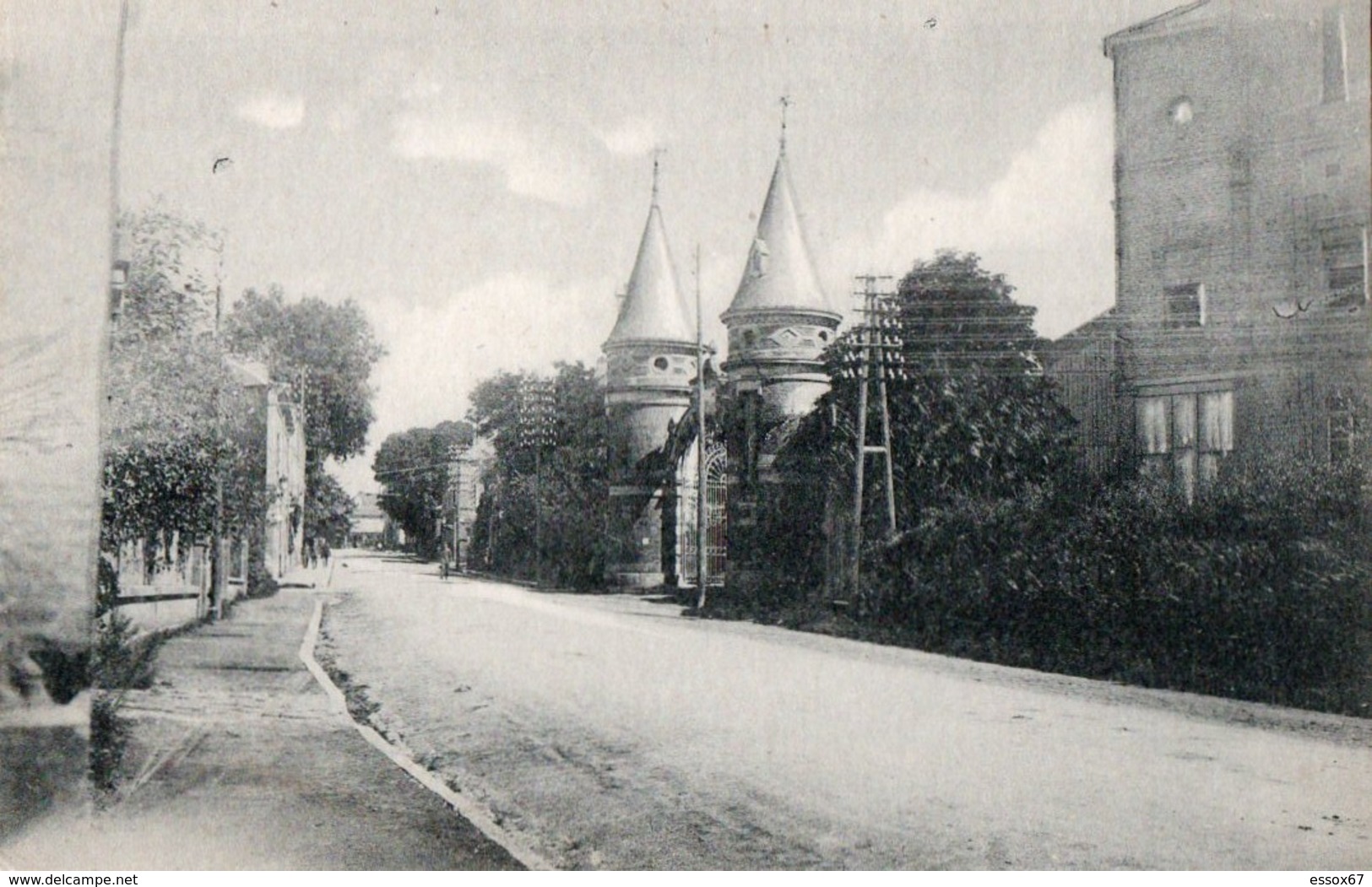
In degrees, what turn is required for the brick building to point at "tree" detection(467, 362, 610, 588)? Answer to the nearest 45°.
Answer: approximately 90° to its right

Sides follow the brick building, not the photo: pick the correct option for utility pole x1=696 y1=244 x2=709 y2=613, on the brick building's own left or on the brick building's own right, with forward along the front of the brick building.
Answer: on the brick building's own right

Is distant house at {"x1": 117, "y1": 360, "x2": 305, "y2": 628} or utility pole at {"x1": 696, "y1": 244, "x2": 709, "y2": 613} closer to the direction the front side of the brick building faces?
the distant house

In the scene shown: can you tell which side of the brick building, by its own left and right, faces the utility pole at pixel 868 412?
right

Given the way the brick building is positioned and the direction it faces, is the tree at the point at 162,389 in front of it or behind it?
in front

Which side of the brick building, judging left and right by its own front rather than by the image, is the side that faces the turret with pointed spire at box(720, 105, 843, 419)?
right

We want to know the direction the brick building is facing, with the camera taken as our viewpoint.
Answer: facing the viewer and to the left of the viewer

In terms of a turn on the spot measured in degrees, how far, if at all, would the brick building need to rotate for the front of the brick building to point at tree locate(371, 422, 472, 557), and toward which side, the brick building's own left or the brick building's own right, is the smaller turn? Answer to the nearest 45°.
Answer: approximately 45° to the brick building's own right

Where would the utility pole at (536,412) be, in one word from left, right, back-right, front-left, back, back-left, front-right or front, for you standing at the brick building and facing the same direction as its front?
front-right

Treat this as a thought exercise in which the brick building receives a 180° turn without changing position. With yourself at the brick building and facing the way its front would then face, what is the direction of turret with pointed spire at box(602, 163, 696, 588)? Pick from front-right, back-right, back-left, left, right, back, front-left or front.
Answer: left

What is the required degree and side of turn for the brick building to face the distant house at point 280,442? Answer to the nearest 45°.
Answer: approximately 45° to its right

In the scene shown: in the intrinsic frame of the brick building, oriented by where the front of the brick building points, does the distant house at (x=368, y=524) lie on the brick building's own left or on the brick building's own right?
on the brick building's own right
